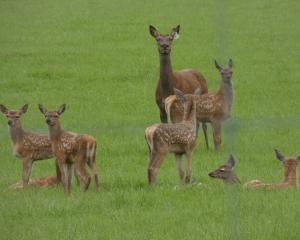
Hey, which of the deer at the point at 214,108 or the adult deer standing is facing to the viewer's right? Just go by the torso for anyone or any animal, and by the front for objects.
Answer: the deer

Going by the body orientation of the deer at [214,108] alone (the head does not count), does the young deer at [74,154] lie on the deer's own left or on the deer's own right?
on the deer's own right

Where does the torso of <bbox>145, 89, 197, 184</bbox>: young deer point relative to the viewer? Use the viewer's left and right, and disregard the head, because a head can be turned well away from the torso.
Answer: facing away from the viewer and to the right of the viewer

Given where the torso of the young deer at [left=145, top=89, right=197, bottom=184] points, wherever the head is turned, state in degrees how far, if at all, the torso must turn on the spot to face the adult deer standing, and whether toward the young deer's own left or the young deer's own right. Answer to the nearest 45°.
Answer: approximately 45° to the young deer's own left

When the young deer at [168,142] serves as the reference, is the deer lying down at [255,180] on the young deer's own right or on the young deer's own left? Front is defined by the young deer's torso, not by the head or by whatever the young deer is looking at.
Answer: on the young deer's own right

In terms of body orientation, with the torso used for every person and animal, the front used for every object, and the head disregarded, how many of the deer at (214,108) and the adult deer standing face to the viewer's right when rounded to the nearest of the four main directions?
1

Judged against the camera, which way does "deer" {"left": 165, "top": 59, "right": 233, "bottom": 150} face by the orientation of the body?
to the viewer's right

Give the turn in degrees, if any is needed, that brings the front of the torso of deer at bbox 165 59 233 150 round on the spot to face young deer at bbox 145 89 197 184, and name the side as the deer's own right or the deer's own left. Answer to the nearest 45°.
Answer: approximately 90° to the deer's own right
